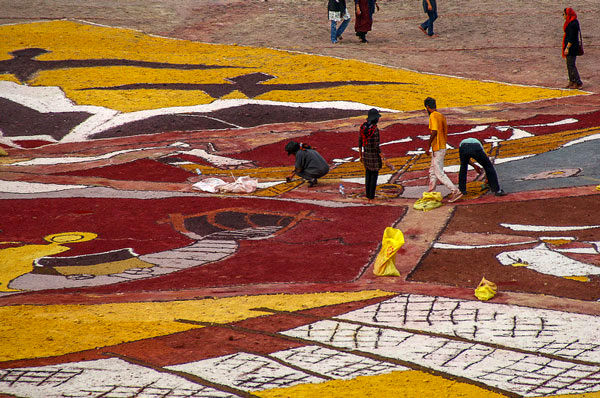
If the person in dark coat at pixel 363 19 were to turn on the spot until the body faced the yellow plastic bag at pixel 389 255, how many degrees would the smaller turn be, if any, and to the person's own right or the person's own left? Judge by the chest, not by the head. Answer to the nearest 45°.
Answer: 0° — they already face it

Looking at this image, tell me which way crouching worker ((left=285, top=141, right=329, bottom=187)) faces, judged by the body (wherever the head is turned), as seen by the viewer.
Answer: to the viewer's left

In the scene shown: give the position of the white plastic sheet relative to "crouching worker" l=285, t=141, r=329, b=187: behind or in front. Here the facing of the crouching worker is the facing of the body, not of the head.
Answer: in front

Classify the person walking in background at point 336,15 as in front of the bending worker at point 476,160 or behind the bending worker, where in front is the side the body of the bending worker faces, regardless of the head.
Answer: in front

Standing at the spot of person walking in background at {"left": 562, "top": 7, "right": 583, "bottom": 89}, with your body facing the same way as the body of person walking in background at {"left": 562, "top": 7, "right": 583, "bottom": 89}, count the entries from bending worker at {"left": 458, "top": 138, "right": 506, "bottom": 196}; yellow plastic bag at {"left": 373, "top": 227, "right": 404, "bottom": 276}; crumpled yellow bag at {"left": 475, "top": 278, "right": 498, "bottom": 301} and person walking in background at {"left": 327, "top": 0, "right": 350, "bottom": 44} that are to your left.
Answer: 3

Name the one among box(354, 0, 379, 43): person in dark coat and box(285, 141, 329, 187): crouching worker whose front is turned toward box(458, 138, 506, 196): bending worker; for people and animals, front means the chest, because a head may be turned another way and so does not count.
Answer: the person in dark coat

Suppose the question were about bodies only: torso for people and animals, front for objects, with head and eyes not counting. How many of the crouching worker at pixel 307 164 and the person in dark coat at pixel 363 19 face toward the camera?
1
